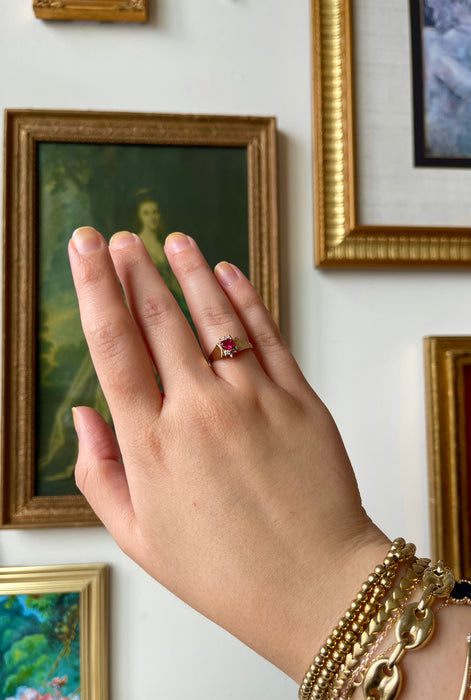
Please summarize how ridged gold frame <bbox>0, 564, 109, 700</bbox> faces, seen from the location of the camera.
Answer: facing the viewer

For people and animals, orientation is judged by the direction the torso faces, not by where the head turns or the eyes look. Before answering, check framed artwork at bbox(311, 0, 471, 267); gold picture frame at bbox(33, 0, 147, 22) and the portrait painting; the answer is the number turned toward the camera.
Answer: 3

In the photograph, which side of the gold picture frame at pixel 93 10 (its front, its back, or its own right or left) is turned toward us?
front

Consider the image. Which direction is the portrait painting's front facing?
toward the camera
